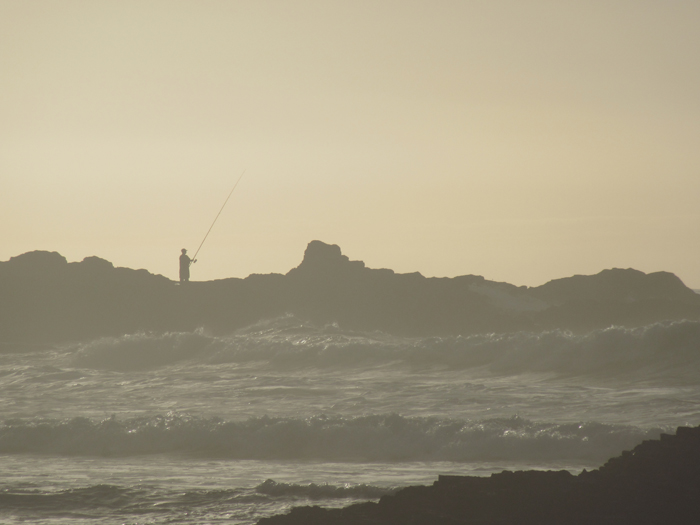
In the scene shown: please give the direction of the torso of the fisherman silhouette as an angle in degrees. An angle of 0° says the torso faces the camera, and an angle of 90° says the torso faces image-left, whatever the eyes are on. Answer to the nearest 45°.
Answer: approximately 270°

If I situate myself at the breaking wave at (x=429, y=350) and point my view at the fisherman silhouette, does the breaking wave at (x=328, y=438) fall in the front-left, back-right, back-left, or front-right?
back-left

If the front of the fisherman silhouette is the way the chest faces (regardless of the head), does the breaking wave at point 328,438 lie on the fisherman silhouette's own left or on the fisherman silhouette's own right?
on the fisherman silhouette's own right

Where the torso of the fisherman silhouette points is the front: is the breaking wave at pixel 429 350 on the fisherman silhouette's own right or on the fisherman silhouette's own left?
on the fisherman silhouette's own right

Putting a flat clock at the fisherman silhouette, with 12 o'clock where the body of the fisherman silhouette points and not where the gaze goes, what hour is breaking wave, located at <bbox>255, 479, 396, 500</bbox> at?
The breaking wave is roughly at 3 o'clock from the fisherman silhouette.
